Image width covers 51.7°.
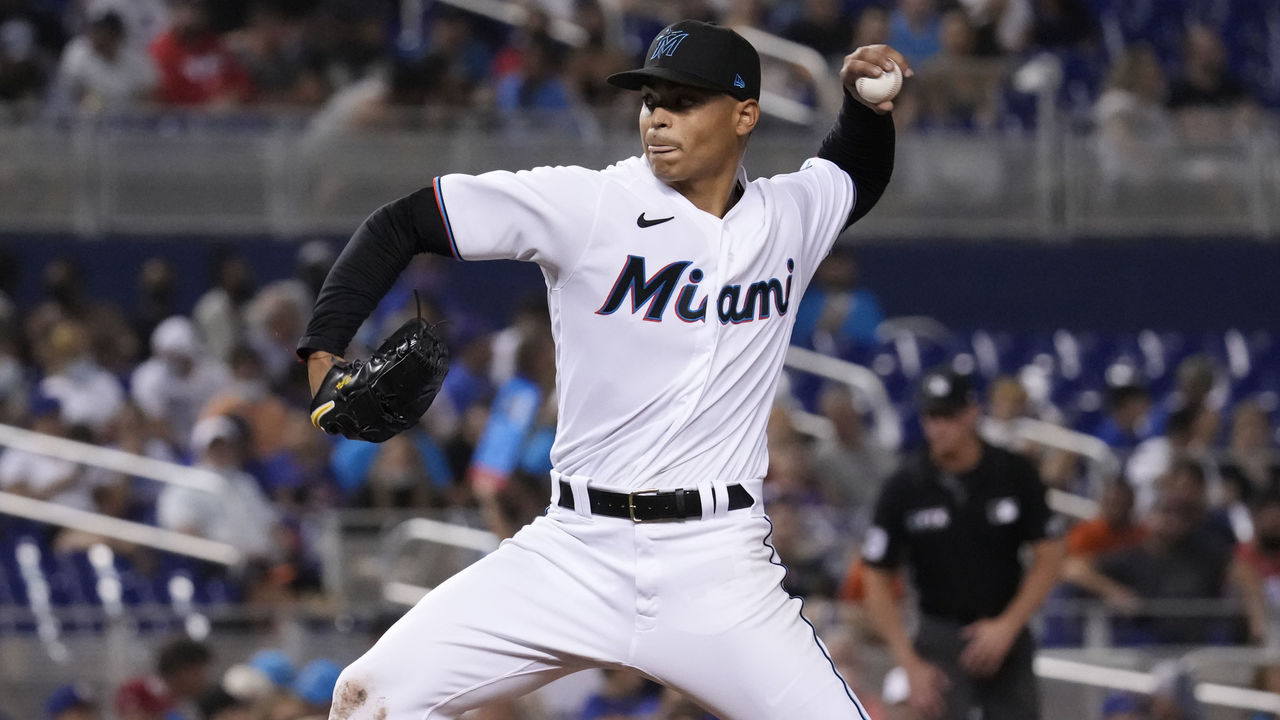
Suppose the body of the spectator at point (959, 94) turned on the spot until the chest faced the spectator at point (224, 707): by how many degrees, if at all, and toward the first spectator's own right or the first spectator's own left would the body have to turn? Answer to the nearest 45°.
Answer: approximately 45° to the first spectator's own right

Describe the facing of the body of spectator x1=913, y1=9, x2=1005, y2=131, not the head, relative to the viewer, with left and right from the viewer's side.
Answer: facing the viewer

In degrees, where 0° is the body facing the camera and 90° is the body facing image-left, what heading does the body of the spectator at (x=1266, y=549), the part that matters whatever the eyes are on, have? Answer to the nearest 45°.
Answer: approximately 0°

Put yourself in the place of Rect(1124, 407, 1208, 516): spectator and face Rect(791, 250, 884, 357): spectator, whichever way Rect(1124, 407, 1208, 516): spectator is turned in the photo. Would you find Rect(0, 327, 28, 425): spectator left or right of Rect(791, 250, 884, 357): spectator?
left

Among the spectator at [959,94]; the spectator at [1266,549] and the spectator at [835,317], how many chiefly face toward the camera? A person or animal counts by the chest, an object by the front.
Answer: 3

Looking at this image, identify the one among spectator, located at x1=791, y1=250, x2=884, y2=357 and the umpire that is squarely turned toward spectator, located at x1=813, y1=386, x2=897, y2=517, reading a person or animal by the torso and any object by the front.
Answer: spectator, located at x1=791, y1=250, x2=884, y2=357

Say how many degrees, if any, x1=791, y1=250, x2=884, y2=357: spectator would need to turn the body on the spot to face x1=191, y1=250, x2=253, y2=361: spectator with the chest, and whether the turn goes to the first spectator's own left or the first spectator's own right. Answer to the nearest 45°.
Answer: approximately 90° to the first spectator's own right

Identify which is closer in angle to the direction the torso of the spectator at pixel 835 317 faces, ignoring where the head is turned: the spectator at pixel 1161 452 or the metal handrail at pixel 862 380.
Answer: the metal handrail
